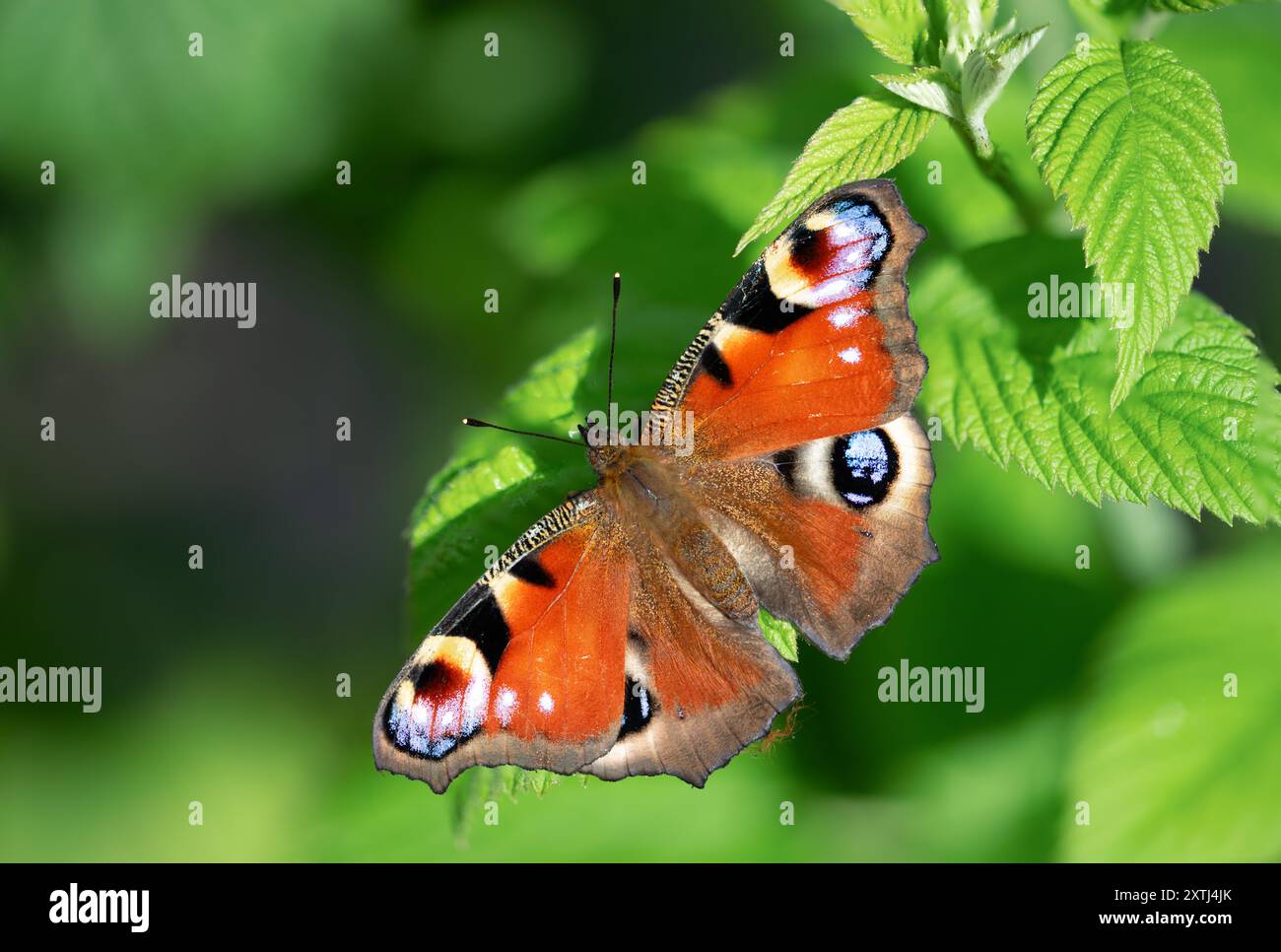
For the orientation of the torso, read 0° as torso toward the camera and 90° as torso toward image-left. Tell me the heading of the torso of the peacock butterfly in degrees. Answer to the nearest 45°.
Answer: approximately 135°
